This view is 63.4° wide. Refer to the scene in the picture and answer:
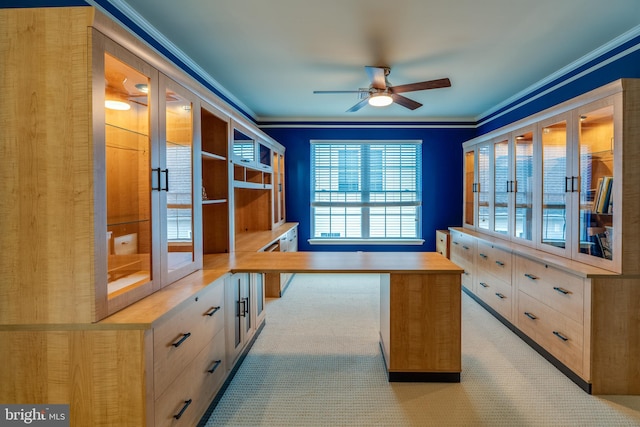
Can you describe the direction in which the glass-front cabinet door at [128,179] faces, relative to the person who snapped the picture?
facing the viewer and to the right of the viewer

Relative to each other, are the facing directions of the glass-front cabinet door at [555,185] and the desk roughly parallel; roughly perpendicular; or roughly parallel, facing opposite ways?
roughly perpendicular

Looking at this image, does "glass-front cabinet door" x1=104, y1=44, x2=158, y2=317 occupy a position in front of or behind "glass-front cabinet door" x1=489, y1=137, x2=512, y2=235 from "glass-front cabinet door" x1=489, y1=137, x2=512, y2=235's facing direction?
in front

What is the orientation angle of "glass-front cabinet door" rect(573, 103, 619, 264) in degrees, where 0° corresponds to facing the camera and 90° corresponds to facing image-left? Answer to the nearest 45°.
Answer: approximately 45°

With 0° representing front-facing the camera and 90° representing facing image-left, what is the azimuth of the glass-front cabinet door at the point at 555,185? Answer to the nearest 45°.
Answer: approximately 45°

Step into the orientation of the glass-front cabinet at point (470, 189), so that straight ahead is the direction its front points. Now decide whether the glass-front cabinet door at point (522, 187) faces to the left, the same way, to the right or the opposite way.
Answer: the same way

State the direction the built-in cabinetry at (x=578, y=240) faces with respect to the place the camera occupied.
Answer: facing the viewer and to the left of the viewer

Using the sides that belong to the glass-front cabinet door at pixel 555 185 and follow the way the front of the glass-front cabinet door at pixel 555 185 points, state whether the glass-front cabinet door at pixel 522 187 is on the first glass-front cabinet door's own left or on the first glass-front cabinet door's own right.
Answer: on the first glass-front cabinet door's own right

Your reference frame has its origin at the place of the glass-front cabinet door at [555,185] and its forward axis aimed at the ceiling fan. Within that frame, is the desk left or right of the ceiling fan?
left

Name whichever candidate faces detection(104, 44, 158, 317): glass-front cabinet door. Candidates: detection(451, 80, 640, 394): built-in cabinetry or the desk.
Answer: the built-in cabinetry

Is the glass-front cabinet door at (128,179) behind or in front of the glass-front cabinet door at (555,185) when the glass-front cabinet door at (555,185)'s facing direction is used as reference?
in front
